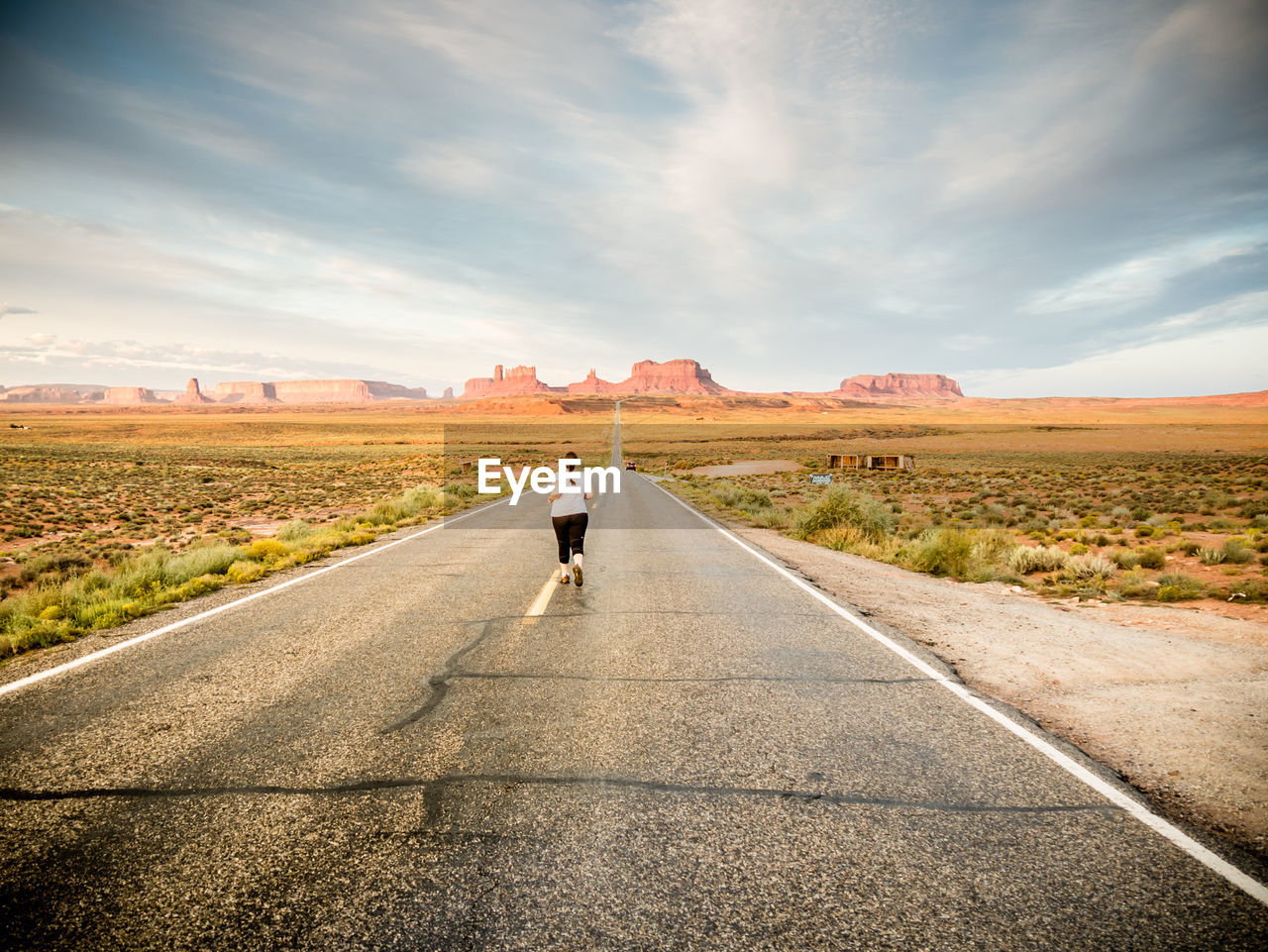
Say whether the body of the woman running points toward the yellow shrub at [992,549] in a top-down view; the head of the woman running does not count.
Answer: no

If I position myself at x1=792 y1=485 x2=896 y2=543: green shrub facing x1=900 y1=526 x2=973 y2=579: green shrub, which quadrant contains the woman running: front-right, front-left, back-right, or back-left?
front-right

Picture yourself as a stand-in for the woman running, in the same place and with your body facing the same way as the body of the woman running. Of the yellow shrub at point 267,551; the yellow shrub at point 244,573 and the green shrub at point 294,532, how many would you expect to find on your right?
0

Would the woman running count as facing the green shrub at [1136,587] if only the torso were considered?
no

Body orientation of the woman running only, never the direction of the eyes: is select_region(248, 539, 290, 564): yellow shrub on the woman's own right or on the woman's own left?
on the woman's own left

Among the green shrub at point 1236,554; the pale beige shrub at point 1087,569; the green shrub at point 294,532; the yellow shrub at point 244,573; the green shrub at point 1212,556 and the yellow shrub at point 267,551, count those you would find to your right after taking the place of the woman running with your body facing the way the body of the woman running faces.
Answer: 3

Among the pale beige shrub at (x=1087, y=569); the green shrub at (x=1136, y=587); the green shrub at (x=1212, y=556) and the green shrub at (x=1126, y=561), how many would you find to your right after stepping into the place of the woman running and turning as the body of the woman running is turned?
4

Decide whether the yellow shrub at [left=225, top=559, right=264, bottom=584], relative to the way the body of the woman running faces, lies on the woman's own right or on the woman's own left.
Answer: on the woman's own left

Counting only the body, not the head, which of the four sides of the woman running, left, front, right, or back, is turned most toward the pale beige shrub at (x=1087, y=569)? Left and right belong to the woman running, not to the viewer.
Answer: right

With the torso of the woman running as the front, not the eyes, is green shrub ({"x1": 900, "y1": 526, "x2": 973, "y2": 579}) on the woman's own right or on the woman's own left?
on the woman's own right

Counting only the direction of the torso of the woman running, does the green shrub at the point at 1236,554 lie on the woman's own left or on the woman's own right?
on the woman's own right

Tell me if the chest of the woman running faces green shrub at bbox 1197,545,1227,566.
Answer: no

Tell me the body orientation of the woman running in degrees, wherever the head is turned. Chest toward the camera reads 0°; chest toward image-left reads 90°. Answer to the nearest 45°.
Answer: approximately 180°

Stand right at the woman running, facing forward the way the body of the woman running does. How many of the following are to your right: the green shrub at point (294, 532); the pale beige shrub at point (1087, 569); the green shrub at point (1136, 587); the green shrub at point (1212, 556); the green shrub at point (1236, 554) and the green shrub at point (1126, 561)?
5

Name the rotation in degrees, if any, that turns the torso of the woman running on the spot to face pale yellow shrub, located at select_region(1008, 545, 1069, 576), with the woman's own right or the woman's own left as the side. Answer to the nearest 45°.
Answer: approximately 90° to the woman's own right

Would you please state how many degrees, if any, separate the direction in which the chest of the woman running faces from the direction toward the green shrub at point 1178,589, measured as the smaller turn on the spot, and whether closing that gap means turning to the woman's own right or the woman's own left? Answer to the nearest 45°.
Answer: approximately 90° to the woman's own right
